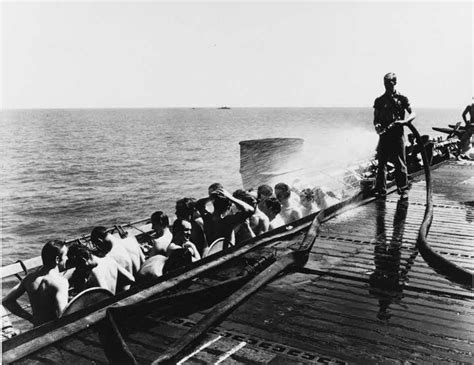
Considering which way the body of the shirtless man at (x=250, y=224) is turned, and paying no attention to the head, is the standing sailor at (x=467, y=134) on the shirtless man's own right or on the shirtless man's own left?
on the shirtless man's own right

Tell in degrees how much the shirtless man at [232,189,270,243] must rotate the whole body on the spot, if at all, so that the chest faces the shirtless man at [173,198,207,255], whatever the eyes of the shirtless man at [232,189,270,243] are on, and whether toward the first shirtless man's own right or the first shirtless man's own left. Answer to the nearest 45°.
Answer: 0° — they already face them

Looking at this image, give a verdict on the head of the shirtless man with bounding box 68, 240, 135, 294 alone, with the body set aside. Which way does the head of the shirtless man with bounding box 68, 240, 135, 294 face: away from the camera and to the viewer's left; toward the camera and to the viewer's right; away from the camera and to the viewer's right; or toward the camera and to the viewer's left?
away from the camera and to the viewer's left

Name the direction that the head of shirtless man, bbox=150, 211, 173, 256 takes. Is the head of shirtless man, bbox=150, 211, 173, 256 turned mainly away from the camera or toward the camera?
away from the camera

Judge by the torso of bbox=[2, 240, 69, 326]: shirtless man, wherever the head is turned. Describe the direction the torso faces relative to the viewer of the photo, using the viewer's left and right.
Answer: facing away from the viewer and to the right of the viewer

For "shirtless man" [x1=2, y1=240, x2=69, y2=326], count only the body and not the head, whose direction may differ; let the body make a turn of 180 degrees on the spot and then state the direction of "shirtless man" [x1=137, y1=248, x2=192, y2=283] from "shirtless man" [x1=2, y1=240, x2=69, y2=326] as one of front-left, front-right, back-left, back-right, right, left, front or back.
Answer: back-left

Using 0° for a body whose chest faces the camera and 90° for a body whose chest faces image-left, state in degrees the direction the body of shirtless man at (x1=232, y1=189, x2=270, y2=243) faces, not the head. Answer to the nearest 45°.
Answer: approximately 90°
